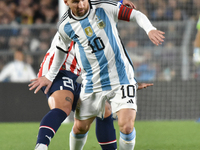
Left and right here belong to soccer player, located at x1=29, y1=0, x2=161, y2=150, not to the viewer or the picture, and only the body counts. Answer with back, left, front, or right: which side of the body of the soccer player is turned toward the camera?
front
